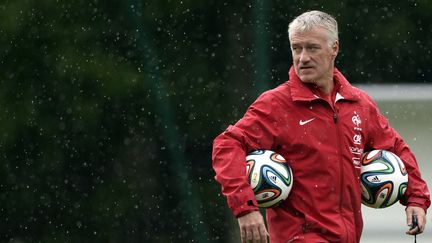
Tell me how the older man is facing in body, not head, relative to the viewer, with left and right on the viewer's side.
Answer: facing the viewer and to the right of the viewer

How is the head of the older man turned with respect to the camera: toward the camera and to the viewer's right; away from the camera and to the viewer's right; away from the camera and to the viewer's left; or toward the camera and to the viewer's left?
toward the camera and to the viewer's left
